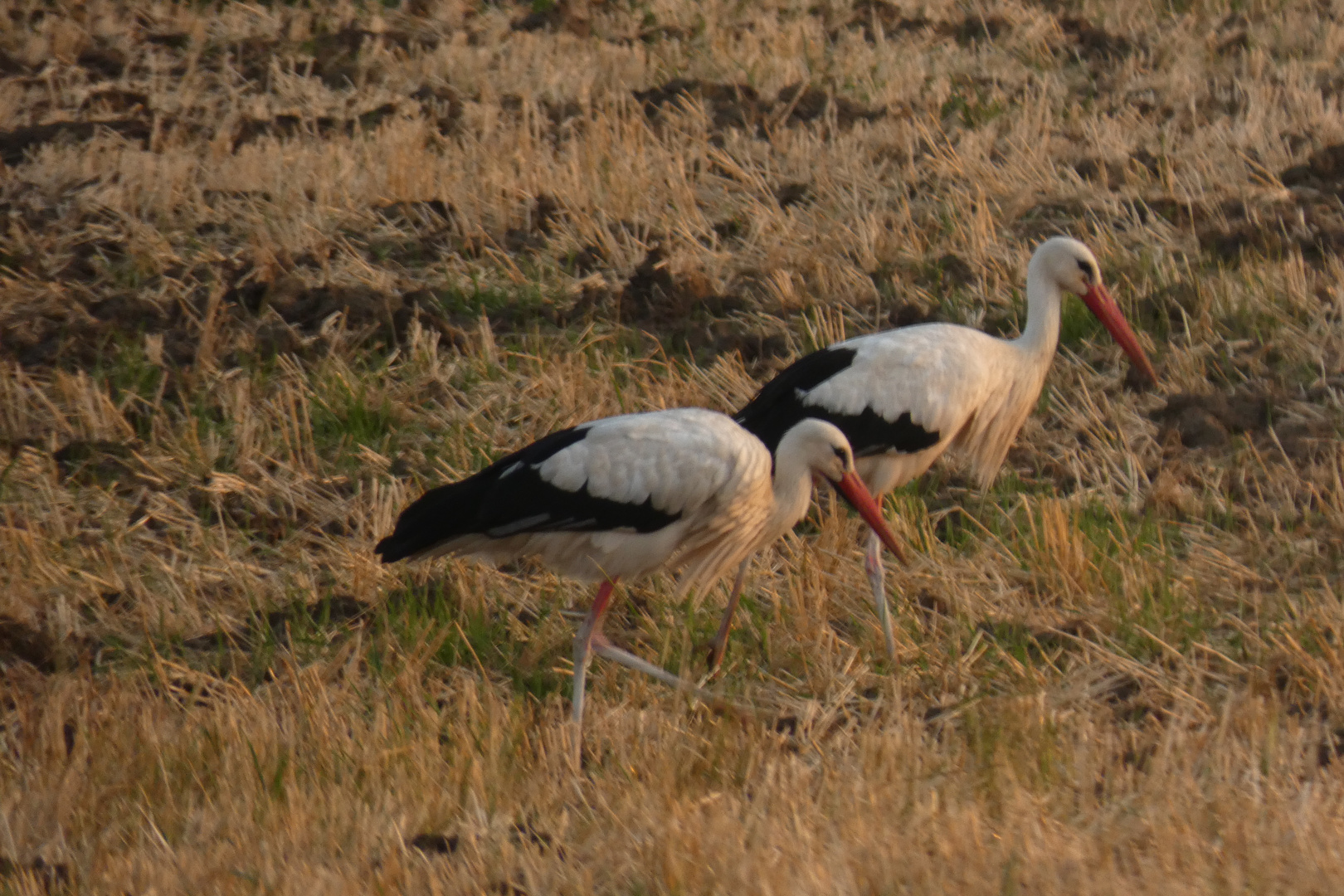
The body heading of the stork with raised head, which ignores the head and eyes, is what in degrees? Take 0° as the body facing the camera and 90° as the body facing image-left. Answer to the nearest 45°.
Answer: approximately 270°

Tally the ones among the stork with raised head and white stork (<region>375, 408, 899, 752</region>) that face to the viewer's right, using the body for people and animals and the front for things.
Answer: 2

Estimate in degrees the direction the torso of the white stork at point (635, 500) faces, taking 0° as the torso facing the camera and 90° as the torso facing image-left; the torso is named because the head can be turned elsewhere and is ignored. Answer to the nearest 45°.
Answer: approximately 270°

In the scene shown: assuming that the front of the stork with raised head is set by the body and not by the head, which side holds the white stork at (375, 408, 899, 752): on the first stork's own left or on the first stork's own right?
on the first stork's own right

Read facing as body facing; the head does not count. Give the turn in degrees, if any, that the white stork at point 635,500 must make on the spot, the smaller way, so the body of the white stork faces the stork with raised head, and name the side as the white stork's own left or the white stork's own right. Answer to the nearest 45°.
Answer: approximately 45° to the white stork's own left
